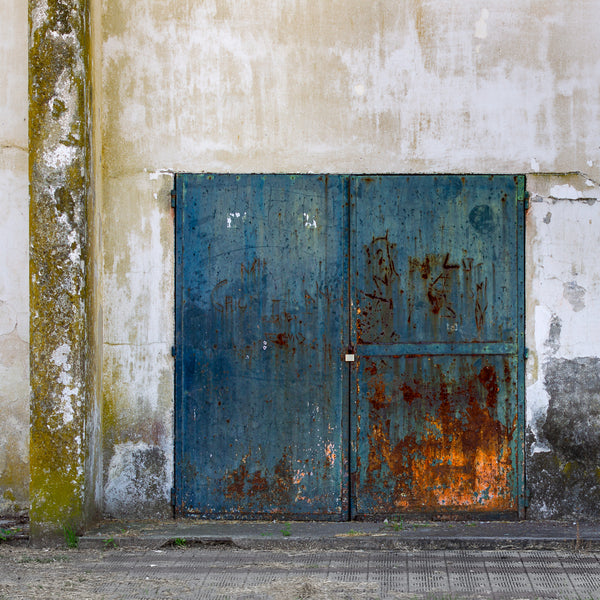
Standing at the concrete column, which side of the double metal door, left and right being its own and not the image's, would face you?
right

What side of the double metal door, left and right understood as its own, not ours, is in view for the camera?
front
